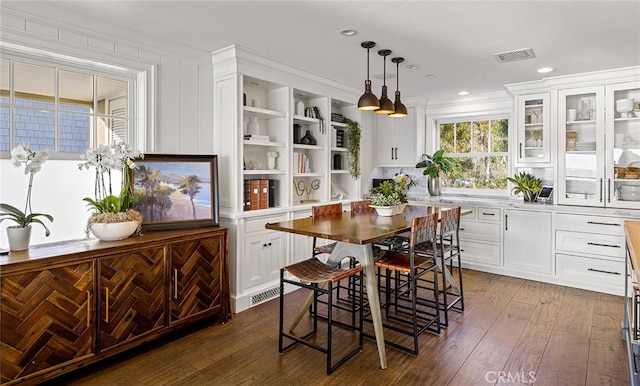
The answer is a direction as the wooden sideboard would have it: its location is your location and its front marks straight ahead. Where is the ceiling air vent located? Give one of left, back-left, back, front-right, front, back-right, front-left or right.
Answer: front-left

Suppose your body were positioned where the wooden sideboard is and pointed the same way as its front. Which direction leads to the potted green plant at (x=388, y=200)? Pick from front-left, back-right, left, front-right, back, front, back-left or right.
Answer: front-left

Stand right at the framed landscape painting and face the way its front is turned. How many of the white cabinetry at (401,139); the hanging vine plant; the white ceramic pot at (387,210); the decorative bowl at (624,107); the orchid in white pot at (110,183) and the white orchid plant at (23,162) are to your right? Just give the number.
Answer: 2

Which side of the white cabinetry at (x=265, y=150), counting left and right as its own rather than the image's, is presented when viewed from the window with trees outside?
left

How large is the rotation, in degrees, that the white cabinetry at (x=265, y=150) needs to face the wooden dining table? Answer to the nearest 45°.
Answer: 0° — it already faces it

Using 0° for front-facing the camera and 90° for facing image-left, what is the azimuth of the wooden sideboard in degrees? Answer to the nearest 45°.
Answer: approximately 315°

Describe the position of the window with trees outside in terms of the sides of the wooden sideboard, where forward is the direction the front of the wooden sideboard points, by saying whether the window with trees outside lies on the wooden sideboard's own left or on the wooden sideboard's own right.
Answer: on the wooden sideboard's own left

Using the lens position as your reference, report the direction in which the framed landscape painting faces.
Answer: facing the viewer and to the right of the viewer

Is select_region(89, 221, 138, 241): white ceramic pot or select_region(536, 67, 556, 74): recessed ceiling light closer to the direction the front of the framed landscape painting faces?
the recessed ceiling light

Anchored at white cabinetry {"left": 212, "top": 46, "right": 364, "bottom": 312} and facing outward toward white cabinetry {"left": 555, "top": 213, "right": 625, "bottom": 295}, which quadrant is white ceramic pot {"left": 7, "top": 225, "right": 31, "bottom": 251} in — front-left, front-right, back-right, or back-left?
back-right

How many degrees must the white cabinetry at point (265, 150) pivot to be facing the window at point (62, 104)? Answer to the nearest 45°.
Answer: approximately 90° to its right

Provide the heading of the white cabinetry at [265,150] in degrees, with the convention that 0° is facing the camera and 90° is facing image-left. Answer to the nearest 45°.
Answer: approximately 315°
